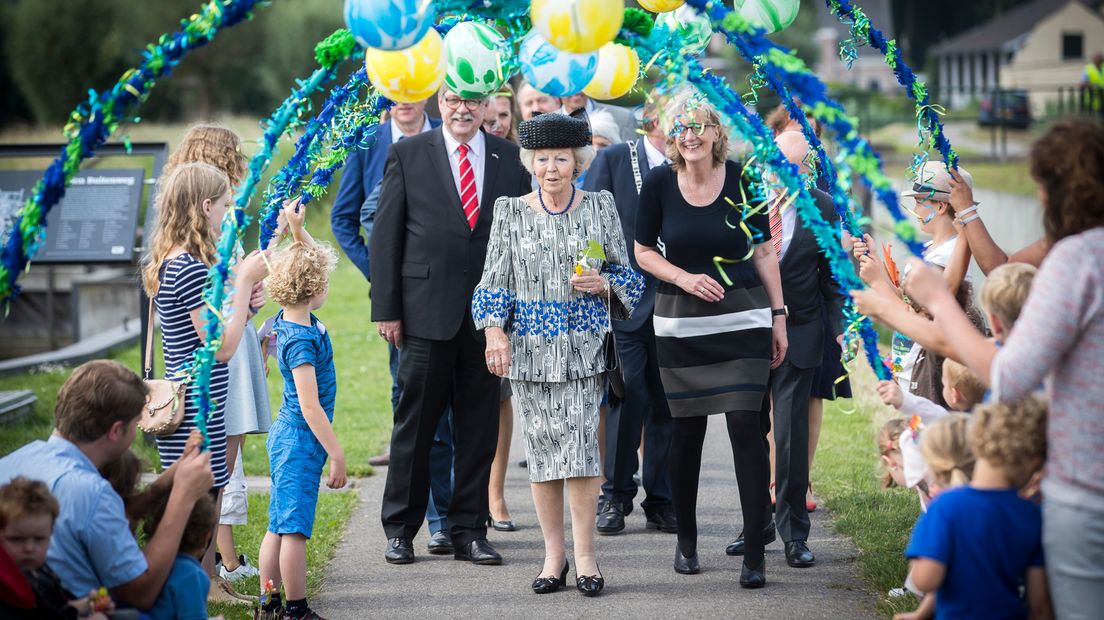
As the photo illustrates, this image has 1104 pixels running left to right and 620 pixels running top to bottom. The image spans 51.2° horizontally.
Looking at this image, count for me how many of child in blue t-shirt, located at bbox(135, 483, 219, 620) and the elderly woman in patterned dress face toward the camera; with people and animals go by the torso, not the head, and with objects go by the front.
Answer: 1

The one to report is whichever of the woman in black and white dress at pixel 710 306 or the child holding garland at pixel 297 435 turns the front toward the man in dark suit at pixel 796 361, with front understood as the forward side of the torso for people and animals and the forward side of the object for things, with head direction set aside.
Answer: the child holding garland

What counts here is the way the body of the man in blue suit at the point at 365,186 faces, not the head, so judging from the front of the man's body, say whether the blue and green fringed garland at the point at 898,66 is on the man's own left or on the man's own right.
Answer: on the man's own left

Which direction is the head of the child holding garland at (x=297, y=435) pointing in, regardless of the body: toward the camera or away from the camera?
away from the camera

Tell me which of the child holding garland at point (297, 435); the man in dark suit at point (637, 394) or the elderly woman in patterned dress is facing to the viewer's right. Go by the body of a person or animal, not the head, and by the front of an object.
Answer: the child holding garland

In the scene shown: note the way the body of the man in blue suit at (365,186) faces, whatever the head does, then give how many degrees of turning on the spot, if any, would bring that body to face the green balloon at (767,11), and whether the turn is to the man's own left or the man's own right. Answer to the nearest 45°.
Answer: approximately 45° to the man's own left

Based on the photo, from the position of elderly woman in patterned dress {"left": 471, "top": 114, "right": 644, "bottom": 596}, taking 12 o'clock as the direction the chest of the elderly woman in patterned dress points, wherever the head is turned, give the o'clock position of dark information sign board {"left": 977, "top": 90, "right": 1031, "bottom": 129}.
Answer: The dark information sign board is roughly at 7 o'clock from the elderly woman in patterned dress.

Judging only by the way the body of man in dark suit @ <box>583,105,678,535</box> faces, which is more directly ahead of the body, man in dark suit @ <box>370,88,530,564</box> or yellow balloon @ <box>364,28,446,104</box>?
the yellow balloon

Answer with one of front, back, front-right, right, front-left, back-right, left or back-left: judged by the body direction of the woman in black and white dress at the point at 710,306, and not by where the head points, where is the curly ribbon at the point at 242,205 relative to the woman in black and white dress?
front-right

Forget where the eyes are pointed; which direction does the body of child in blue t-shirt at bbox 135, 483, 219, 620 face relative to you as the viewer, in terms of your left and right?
facing away from the viewer and to the right of the viewer

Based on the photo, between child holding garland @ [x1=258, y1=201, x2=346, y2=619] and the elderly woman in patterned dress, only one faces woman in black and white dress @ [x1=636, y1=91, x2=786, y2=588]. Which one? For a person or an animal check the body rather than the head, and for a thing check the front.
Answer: the child holding garland

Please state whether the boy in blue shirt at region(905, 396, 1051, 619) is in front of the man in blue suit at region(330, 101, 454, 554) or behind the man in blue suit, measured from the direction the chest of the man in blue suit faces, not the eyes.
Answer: in front

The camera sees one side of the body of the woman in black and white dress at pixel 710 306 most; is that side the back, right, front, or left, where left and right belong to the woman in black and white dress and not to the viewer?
front

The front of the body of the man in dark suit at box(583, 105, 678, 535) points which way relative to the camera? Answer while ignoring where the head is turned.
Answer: toward the camera
